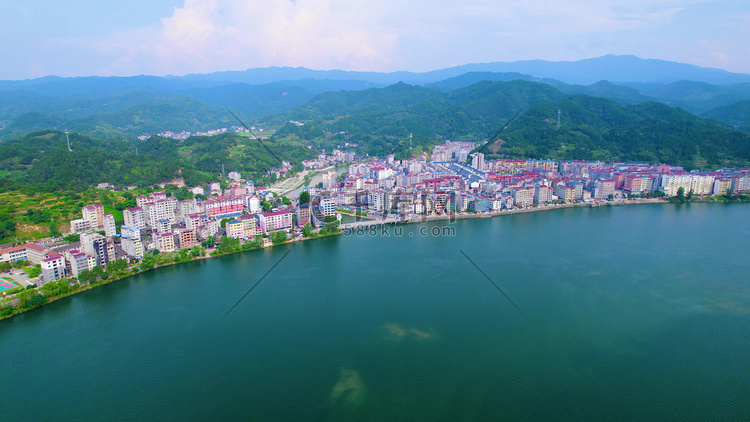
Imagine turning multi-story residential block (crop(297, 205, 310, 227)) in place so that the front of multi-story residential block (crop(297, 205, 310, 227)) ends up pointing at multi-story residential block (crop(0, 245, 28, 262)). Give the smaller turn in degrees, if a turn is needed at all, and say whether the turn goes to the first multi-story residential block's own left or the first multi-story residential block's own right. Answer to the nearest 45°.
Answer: approximately 135° to the first multi-story residential block's own right

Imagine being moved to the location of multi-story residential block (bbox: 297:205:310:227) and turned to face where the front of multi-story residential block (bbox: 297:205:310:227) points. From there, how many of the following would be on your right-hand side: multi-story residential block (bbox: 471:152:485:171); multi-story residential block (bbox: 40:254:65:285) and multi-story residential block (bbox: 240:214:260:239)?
2

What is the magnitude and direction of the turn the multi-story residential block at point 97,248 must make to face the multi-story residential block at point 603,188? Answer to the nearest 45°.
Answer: approximately 45° to its left

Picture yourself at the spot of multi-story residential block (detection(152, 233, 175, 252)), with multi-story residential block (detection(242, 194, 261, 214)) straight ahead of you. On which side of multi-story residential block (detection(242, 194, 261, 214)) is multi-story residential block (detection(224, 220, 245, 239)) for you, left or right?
right

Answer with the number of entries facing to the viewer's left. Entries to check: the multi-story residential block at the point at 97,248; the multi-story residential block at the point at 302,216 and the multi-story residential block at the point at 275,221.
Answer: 0

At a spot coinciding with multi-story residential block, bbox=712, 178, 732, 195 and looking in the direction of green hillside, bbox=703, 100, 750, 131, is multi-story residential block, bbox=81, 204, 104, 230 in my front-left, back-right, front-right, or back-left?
back-left

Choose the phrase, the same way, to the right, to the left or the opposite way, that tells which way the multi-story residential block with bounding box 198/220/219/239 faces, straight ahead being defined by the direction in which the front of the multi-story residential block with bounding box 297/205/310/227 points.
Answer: the same way

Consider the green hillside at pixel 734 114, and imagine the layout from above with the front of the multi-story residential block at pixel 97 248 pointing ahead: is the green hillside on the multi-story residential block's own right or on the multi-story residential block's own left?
on the multi-story residential block's own left

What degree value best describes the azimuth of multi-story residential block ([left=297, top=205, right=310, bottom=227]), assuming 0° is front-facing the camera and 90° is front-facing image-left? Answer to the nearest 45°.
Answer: approximately 315°

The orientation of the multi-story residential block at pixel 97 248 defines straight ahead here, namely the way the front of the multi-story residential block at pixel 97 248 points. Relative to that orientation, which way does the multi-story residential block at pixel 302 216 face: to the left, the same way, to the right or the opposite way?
the same way

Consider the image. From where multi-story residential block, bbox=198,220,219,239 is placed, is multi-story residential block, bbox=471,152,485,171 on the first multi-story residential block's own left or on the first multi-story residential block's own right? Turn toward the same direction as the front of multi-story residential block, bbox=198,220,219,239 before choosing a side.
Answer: on the first multi-story residential block's own left

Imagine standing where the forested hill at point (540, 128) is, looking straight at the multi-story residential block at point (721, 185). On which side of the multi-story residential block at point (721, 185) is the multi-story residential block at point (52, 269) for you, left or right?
right

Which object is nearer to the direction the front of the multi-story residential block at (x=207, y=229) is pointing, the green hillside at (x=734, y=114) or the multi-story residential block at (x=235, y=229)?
the multi-story residential block

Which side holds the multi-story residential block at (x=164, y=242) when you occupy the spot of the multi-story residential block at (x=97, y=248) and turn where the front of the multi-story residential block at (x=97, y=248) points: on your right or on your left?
on your left

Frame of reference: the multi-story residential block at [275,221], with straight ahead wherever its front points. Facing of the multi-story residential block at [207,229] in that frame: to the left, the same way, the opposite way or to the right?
the same way

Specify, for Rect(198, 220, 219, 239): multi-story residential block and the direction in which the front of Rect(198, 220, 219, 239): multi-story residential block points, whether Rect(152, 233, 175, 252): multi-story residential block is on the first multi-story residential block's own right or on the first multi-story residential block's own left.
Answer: on the first multi-story residential block's own right

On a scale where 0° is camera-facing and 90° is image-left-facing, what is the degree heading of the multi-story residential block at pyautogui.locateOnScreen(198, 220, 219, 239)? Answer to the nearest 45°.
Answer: approximately 315°
